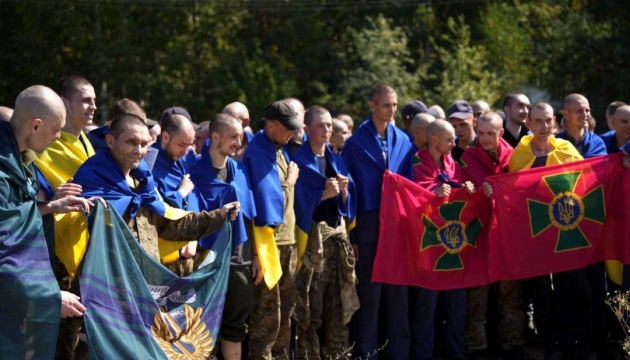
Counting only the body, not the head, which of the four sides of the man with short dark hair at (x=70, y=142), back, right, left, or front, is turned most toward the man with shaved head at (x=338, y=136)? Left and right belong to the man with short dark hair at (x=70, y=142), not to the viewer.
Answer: left

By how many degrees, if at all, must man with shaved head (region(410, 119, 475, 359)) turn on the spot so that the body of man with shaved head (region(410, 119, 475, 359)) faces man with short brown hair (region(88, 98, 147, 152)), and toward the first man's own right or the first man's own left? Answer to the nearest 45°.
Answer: approximately 90° to the first man's own right

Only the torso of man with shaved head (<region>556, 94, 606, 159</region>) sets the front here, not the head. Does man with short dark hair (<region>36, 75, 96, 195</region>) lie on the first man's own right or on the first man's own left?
on the first man's own right

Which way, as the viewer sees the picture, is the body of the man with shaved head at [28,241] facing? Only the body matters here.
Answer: to the viewer's right

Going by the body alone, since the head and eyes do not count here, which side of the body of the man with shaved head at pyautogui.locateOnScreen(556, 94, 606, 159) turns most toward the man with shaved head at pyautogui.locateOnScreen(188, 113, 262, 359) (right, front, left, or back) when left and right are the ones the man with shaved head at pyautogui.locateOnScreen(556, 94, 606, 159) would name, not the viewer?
right

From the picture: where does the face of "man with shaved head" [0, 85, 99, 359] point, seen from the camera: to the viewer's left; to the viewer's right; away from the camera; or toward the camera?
to the viewer's right

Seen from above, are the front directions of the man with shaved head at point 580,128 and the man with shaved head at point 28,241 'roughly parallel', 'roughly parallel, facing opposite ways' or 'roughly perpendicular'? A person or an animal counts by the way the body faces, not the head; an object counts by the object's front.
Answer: roughly perpendicular
